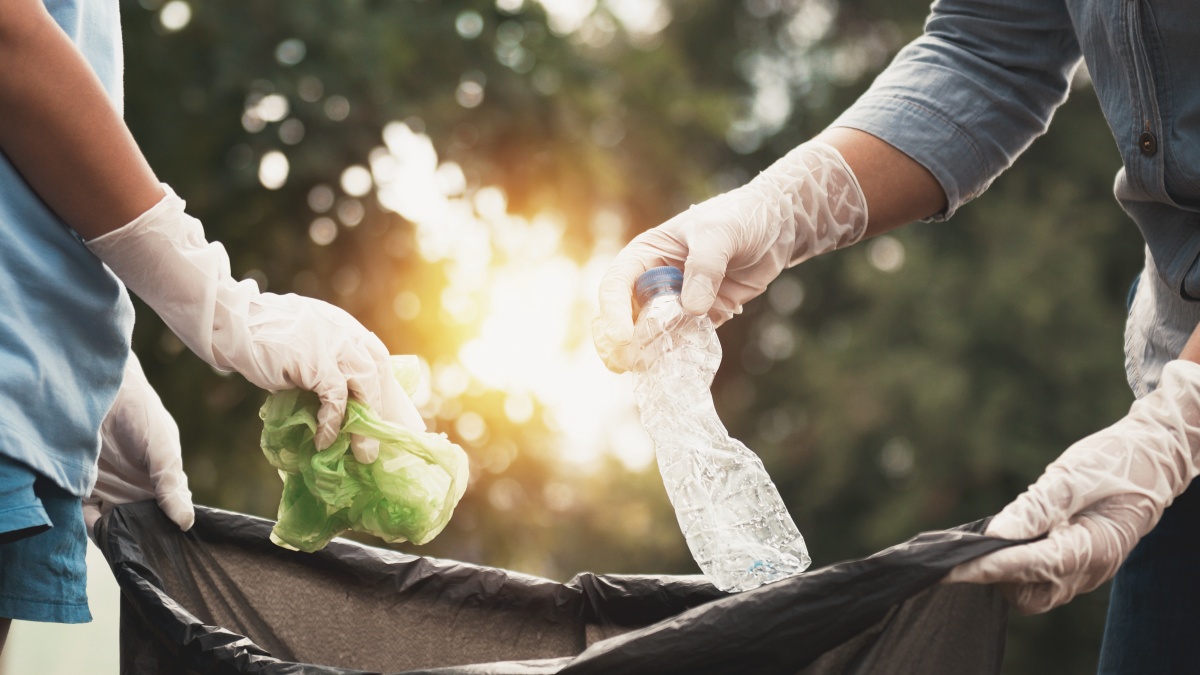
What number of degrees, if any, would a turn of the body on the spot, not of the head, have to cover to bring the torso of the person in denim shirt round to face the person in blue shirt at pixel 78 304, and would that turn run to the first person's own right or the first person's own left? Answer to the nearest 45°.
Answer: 0° — they already face them

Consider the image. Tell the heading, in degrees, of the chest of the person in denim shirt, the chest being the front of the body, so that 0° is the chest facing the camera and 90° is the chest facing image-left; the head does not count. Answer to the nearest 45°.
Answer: approximately 45°

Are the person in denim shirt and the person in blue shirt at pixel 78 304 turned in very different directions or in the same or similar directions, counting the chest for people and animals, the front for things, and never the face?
very different directions

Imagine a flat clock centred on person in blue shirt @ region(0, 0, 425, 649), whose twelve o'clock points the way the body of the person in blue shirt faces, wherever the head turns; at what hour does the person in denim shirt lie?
The person in denim shirt is roughly at 12 o'clock from the person in blue shirt.

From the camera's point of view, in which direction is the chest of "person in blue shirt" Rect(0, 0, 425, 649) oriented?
to the viewer's right

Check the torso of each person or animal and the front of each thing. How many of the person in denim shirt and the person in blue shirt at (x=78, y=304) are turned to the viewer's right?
1
